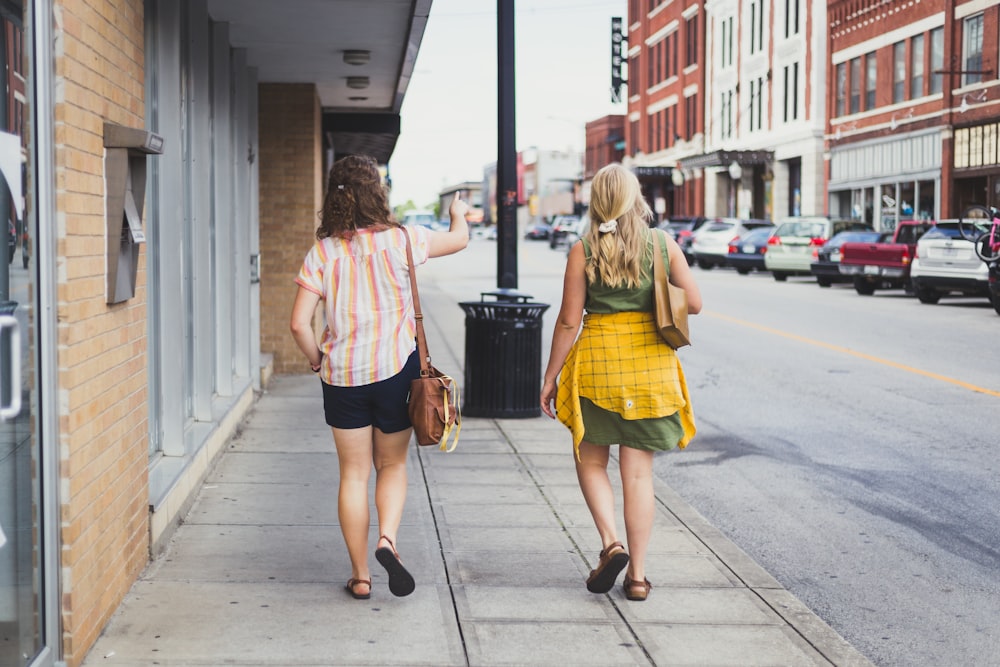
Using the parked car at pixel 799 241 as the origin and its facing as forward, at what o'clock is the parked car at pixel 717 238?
the parked car at pixel 717 238 is roughly at 10 o'clock from the parked car at pixel 799 241.

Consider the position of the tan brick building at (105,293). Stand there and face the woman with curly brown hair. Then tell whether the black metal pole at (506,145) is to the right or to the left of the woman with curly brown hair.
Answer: left

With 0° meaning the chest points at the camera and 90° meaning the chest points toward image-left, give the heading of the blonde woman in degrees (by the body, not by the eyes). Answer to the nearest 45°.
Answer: approximately 180°

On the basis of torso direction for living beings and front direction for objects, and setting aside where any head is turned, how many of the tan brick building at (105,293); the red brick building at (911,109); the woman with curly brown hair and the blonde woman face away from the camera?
2

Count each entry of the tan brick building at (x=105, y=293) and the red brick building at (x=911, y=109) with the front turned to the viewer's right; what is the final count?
1

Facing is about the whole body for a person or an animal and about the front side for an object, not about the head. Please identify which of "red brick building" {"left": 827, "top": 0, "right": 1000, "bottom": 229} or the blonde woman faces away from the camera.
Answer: the blonde woman

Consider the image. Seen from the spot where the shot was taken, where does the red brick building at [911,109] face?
facing the viewer and to the left of the viewer

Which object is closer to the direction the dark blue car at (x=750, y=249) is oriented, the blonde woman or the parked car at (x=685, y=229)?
the parked car

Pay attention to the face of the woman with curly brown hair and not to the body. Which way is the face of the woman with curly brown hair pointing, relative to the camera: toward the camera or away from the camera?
away from the camera

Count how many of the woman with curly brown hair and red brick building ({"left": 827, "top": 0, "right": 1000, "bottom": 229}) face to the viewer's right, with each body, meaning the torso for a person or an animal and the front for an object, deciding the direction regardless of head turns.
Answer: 0

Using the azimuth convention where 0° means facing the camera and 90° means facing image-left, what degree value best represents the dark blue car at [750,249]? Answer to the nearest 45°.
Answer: approximately 225°

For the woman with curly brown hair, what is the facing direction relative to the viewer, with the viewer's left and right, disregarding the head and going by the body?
facing away from the viewer

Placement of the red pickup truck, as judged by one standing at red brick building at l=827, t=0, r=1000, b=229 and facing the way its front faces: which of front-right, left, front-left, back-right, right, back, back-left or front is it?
front-left

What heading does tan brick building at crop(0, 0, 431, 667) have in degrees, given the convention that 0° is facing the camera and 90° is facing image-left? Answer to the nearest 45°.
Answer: approximately 270°

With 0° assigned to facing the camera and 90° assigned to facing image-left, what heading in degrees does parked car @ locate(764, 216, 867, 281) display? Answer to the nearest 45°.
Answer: approximately 225°
